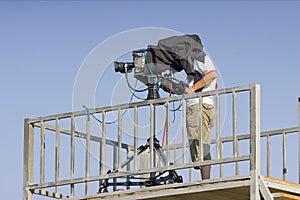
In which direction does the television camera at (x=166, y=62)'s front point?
to the viewer's left
